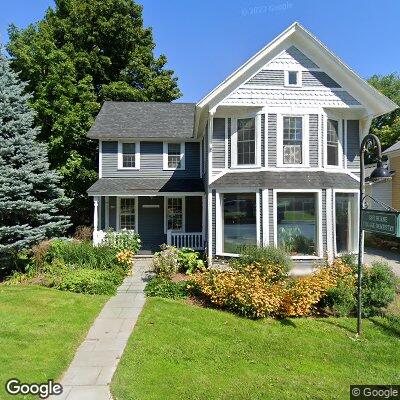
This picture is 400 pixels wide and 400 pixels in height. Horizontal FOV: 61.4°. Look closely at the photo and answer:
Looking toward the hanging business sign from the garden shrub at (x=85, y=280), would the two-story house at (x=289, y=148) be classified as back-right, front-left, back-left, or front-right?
front-left

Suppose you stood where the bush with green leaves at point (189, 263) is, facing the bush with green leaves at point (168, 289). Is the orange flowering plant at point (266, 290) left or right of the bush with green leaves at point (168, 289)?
left

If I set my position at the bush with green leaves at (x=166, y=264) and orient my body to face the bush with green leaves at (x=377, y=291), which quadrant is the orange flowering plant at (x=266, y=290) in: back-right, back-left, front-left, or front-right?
front-right

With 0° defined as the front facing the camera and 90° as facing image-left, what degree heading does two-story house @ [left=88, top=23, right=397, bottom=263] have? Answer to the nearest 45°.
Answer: approximately 0°

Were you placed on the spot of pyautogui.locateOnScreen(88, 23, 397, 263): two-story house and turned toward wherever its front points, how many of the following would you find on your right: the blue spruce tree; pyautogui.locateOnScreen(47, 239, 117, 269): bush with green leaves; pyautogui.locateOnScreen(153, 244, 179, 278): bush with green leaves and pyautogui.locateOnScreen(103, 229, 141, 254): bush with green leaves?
4

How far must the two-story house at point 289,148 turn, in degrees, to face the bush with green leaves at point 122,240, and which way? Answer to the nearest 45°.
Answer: approximately 90° to its right

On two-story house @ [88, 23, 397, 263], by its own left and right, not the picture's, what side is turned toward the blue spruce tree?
right

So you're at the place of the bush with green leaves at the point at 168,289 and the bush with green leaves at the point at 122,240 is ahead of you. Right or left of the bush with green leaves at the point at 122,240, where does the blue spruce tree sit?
left

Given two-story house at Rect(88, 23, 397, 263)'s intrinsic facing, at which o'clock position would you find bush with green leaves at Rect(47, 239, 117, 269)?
The bush with green leaves is roughly at 3 o'clock from the two-story house.

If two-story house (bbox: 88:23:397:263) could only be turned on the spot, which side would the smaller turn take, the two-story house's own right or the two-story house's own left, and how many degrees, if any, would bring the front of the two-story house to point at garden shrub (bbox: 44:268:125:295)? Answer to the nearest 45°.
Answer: approximately 90° to the two-story house's own right

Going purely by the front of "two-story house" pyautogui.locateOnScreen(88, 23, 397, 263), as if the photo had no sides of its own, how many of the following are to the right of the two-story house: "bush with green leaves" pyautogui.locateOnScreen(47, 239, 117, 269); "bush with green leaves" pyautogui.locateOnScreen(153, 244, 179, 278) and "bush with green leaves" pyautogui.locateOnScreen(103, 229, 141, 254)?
3
